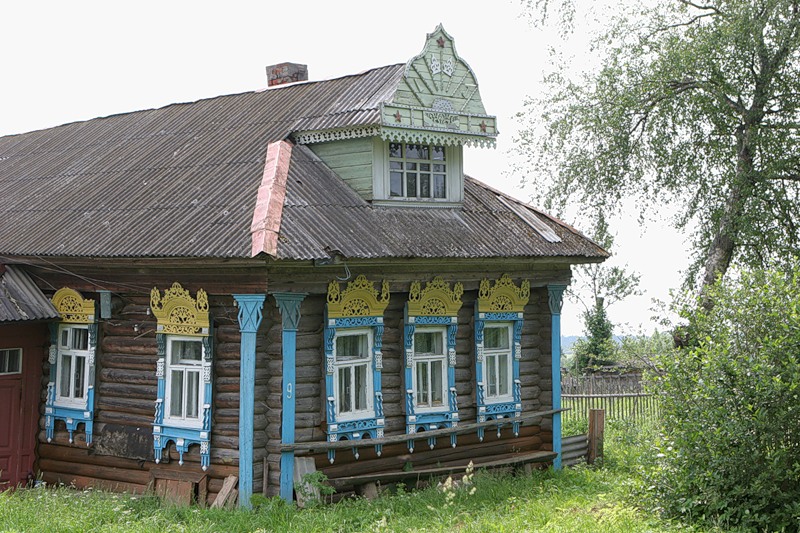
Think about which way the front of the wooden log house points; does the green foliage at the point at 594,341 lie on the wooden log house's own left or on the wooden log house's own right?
on the wooden log house's own left

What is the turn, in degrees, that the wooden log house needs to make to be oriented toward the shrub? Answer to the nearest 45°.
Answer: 0° — it already faces it

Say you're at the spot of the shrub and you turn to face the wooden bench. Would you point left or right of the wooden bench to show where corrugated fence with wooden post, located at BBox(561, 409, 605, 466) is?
right

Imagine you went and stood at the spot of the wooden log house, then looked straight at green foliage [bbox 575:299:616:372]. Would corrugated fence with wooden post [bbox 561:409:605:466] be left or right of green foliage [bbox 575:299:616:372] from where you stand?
right

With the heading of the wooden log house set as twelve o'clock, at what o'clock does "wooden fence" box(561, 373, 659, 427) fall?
The wooden fence is roughly at 9 o'clock from the wooden log house.

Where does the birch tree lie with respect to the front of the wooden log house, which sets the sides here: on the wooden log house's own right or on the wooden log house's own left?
on the wooden log house's own left

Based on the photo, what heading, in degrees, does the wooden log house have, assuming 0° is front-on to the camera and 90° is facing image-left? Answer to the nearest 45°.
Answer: approximately 315°

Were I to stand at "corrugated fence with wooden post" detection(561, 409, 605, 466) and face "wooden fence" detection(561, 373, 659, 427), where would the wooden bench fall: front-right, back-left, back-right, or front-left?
back-left
